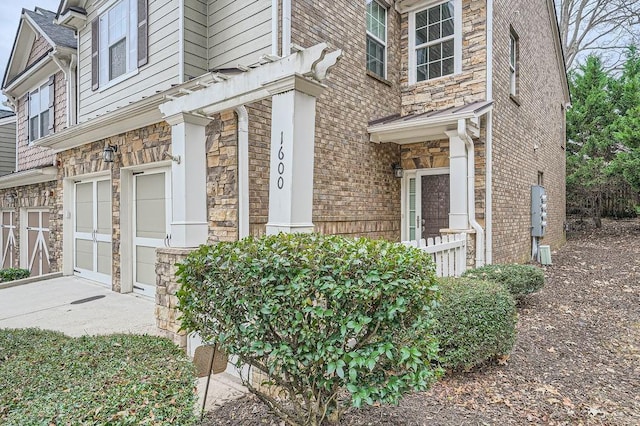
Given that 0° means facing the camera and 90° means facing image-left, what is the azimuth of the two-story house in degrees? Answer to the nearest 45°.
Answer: approximately 45°

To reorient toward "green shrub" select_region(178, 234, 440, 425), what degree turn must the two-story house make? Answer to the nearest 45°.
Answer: approximately 45° to its left

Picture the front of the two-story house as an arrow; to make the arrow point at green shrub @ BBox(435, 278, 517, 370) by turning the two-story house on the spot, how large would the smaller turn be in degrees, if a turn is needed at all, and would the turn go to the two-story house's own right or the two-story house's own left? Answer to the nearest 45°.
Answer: approximately 90° to the two-story house's own left

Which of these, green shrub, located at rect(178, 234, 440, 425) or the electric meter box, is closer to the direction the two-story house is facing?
the green shrub

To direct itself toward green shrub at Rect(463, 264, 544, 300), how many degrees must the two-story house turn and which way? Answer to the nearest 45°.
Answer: approximately 90° to its left

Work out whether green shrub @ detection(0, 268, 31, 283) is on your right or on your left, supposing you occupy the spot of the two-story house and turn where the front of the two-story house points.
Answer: on your right

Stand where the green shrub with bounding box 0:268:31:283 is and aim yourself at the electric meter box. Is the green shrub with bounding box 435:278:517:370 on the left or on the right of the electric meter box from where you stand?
right
